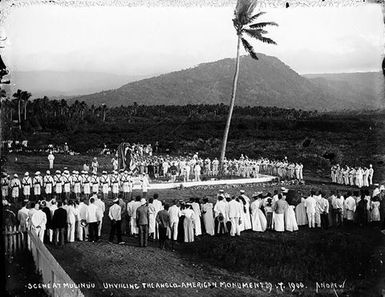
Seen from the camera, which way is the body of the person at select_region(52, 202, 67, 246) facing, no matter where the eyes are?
away from the camera

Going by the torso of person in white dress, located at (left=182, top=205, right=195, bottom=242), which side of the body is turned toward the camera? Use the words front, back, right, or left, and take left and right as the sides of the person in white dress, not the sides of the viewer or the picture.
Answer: back

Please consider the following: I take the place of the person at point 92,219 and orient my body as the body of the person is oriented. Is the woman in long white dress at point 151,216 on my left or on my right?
on my right

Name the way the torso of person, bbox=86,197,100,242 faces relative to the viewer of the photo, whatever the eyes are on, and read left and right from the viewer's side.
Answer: facing away from the viewer

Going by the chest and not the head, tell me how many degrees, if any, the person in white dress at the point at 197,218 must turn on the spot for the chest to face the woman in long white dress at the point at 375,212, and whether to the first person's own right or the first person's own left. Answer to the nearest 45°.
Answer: approximately 90° to the first person's own right

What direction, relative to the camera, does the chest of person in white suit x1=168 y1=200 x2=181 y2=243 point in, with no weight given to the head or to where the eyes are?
away from the camera

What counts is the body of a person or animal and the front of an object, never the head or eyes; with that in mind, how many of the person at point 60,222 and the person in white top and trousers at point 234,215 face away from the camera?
2
